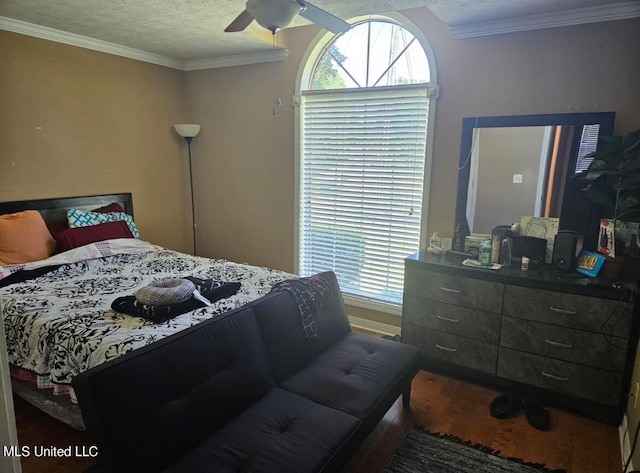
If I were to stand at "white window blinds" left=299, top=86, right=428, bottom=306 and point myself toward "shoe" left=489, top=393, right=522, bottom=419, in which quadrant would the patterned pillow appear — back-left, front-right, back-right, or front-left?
back-right

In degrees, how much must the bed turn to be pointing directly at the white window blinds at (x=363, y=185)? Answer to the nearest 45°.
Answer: approximately 45° to its left

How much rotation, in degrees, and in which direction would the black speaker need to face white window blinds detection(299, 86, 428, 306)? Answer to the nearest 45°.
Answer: approximately 45° to its right

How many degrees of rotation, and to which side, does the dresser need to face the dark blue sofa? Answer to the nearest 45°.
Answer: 0° — it already faces it
